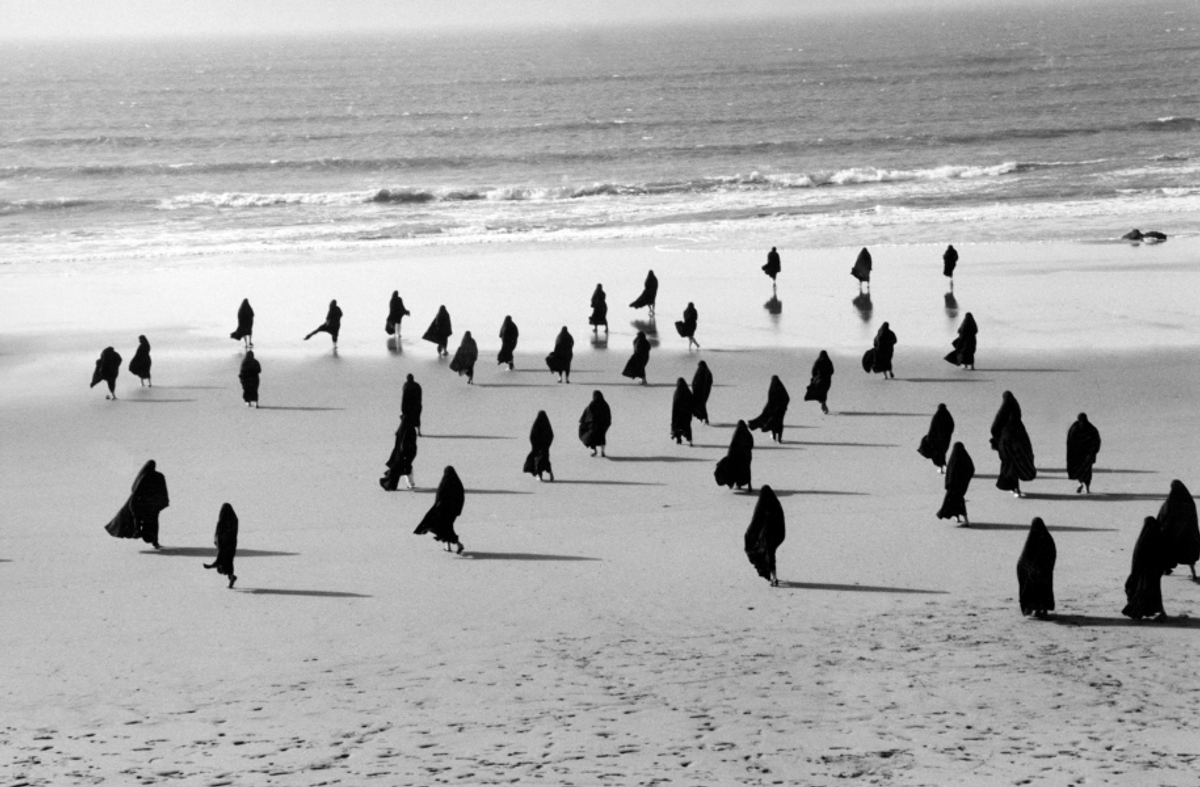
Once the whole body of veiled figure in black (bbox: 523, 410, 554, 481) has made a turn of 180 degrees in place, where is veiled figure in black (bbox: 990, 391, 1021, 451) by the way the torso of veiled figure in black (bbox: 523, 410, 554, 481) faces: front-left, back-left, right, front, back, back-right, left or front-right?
left

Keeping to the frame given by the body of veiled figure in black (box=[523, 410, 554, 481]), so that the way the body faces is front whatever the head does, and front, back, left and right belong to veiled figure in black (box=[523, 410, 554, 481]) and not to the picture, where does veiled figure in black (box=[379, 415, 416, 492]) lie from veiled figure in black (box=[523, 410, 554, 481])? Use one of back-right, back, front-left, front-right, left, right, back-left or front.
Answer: left

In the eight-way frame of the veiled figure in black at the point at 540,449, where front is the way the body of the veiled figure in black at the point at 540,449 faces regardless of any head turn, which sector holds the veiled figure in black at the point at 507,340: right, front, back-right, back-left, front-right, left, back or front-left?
front

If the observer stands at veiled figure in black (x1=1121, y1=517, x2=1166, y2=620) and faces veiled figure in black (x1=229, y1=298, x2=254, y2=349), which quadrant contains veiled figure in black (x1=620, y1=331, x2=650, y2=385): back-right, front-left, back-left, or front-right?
front-right

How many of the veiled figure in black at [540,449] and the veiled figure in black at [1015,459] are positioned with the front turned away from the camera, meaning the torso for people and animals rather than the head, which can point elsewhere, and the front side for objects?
2

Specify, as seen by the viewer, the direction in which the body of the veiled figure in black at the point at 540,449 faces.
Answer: away from the camera

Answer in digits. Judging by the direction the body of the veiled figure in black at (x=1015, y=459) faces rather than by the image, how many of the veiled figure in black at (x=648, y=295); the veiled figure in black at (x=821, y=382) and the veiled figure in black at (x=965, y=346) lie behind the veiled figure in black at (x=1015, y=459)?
0

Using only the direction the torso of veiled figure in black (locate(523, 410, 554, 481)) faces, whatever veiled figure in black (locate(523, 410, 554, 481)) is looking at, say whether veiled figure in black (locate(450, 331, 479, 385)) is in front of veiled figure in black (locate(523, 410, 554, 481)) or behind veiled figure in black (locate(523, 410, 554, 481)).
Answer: in front

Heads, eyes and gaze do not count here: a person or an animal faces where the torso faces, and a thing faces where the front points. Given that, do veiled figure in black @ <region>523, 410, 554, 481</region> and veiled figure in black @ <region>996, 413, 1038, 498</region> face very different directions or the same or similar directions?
same or similar directions

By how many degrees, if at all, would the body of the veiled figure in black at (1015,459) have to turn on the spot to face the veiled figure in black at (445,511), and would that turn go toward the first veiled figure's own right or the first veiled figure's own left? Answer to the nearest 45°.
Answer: approximately 135° to the first veiled figure's own left

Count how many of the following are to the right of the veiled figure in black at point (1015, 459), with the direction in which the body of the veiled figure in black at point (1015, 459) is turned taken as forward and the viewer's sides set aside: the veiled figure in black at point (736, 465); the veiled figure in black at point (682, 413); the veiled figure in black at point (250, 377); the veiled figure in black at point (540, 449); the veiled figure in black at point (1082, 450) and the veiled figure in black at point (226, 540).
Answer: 1

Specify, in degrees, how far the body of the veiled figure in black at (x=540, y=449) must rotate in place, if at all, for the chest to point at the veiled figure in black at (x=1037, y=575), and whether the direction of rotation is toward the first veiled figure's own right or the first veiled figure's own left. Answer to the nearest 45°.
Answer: approximately 135° to the first veiled figure's own right

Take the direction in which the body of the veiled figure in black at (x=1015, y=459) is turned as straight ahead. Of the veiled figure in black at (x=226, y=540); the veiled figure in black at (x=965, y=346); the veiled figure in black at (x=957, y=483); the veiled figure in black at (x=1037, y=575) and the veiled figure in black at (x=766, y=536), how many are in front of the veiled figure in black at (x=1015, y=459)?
1

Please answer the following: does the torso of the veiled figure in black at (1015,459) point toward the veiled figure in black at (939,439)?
no

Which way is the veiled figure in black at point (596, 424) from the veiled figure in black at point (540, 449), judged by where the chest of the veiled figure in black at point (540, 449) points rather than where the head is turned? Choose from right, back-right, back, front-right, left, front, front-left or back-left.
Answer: front-right

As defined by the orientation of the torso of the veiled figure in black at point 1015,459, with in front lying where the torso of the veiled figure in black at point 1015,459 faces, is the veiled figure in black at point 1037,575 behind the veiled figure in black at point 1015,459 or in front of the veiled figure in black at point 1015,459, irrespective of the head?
behind

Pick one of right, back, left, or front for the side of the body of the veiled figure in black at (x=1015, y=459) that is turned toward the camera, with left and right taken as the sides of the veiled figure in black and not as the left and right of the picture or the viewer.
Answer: back

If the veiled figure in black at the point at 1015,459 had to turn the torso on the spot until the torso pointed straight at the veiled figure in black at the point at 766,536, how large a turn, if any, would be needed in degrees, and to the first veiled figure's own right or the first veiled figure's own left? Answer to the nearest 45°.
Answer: approximately 135° to the first veiled figure's own left
